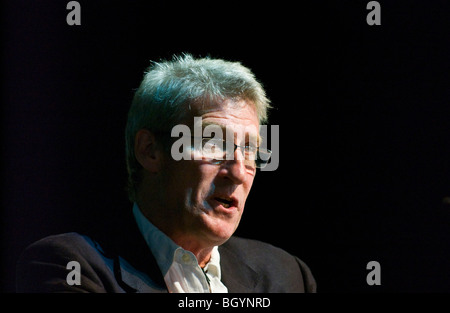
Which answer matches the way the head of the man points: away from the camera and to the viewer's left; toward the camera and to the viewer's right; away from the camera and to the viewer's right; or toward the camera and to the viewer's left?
toward the camera and to the viewer's right

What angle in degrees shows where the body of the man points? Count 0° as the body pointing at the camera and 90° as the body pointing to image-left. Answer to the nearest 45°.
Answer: approximately 315°
